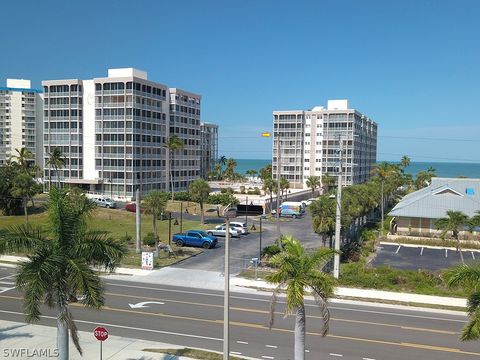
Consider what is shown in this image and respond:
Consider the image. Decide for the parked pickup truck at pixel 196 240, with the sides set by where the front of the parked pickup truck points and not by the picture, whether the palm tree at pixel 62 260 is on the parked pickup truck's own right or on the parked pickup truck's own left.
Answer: on the parked pickup truck's own right

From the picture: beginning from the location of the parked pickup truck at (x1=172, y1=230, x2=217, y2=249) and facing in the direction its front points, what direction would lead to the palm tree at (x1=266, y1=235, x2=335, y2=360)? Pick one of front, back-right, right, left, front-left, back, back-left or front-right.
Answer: front-right

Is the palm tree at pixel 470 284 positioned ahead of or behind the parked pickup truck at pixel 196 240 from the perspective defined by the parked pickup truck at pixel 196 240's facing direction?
ahead

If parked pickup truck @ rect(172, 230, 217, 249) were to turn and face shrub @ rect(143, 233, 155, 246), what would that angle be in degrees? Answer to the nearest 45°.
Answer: approximately 135° to its right

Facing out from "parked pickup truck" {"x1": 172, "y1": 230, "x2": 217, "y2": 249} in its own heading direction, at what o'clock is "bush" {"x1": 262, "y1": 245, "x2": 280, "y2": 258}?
The bush is roughly at 12 o'clock from the parked pickup truck.

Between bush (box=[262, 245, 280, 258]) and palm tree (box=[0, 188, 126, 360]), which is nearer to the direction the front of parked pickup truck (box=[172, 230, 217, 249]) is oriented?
the bush

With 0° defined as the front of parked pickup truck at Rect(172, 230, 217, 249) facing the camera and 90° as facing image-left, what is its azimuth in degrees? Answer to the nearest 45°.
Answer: approximately 315°
